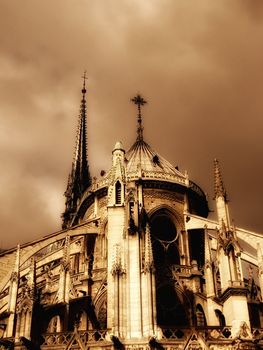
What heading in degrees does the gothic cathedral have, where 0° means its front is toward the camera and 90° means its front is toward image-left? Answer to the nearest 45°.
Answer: approximately 180°
